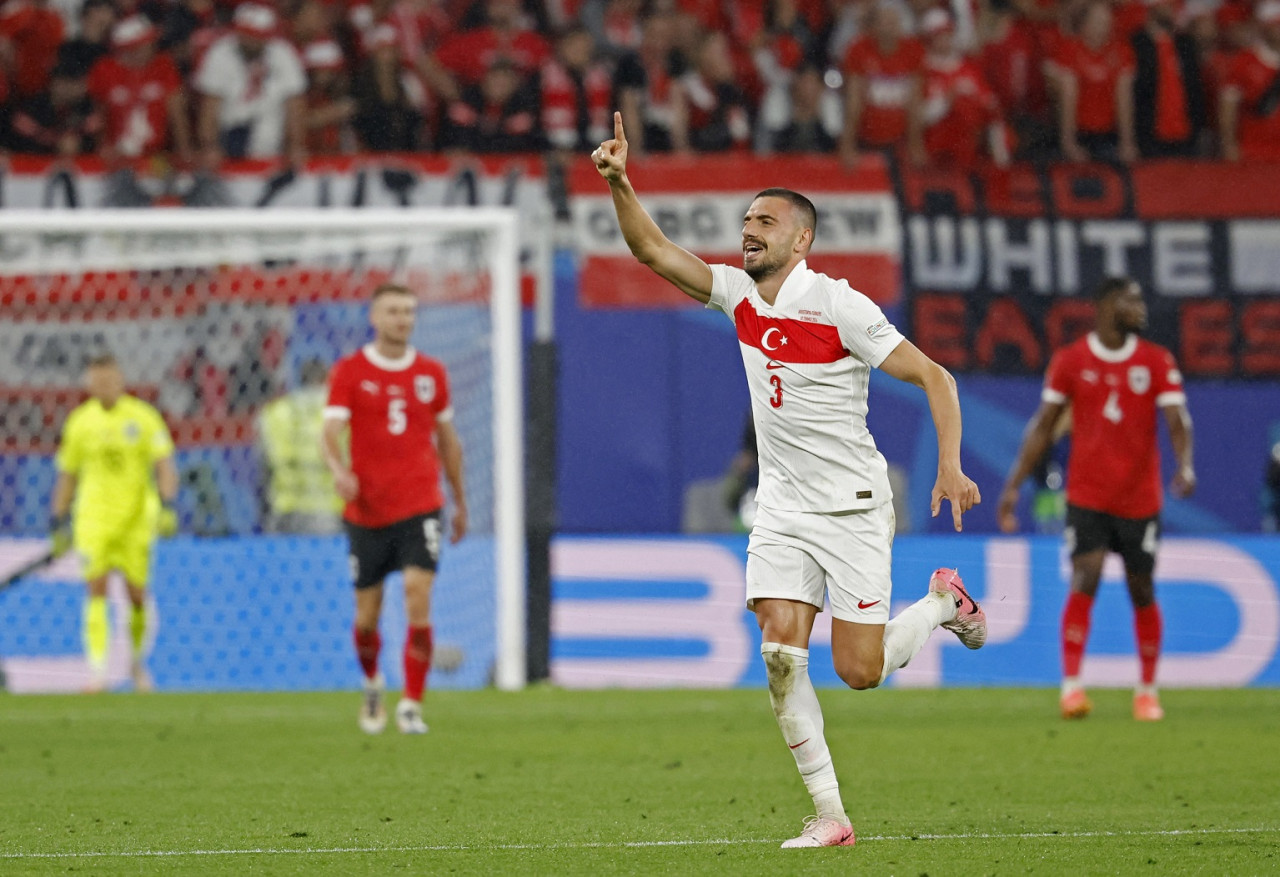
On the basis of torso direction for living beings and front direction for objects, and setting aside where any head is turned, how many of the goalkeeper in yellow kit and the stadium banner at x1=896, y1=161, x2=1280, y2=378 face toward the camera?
2

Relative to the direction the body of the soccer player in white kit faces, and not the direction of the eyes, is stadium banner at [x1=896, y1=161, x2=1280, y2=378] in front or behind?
behind

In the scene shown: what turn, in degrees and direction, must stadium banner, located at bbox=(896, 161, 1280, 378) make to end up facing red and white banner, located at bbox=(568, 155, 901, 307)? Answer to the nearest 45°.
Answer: approximately 45° to its right

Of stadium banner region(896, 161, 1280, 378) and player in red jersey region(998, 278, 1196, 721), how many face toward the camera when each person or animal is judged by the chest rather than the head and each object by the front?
2

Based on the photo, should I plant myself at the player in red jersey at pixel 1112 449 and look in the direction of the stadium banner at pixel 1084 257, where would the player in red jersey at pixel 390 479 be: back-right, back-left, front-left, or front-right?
back-left

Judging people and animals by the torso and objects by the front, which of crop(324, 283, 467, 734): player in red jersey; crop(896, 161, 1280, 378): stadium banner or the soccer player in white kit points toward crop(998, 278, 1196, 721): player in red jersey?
the stadium banner

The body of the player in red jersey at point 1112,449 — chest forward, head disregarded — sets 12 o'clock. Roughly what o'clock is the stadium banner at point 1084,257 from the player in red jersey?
The stadium banner is roughly at 6 o'clock from the player in red jersey.

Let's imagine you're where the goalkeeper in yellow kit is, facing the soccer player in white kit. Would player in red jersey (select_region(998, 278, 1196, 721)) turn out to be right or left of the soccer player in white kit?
left
